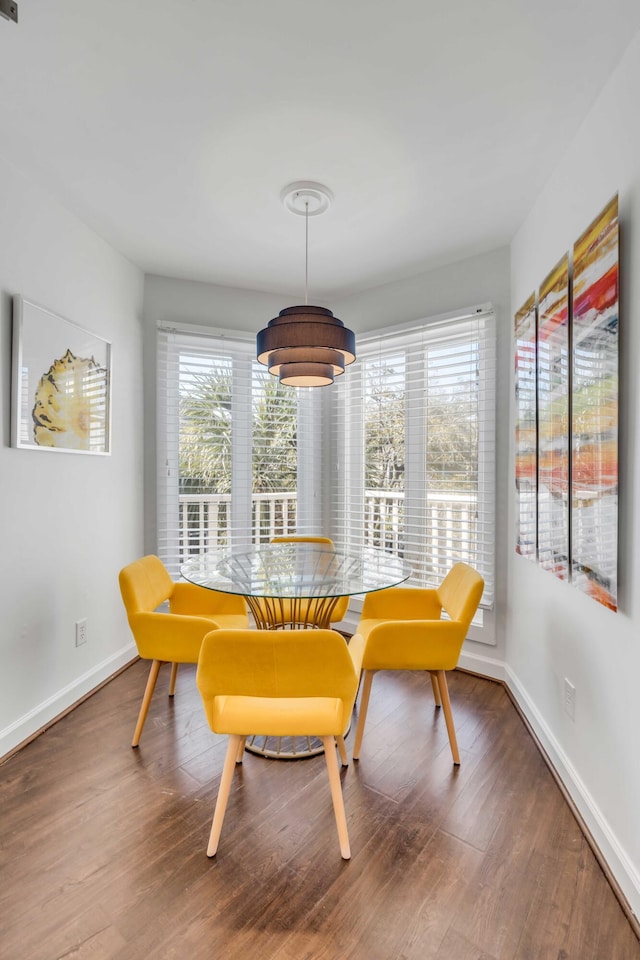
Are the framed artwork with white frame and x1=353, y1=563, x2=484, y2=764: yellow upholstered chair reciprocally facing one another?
yes

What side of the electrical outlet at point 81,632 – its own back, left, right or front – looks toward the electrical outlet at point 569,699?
front

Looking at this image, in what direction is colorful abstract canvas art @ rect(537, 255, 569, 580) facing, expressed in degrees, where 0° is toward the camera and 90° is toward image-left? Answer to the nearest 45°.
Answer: approximately 90°

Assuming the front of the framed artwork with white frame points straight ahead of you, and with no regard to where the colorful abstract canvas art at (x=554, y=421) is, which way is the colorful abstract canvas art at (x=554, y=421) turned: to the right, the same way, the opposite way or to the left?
the opposite way

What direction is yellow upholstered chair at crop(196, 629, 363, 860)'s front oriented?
away from the camera

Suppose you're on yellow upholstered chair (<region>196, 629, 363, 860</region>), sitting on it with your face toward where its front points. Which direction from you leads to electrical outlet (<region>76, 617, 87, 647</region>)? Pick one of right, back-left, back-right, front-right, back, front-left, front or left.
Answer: front-left

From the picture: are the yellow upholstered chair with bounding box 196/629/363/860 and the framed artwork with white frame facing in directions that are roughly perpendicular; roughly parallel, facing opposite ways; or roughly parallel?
roughly perpendicular

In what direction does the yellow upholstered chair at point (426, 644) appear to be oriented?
to the viewer's left

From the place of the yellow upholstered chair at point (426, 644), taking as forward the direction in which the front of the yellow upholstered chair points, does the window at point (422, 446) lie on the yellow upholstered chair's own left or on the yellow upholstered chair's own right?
on the yellow upholstered chair's own right

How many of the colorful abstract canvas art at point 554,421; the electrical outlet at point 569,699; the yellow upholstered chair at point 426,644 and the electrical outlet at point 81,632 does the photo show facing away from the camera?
0

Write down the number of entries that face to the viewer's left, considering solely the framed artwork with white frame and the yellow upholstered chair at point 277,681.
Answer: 0

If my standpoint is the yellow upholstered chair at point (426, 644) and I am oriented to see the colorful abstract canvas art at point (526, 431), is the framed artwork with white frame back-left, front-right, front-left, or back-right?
back-left

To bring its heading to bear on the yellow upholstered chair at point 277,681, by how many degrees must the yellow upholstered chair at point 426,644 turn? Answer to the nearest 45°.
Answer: approximately 45° to its left

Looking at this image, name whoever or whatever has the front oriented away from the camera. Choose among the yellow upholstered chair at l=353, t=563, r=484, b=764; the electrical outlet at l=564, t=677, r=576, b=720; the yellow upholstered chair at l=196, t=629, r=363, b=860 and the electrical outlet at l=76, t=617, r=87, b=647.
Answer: the yellow upholstered chair at l=196, t=629, r=363, b=860

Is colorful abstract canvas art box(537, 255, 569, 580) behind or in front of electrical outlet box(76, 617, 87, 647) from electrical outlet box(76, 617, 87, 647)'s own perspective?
in front

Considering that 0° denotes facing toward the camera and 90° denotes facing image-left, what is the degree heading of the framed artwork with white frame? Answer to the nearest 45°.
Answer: approximately 315°

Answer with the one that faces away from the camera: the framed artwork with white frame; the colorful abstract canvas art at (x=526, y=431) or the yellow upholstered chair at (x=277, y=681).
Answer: the yellow upholstered chair
